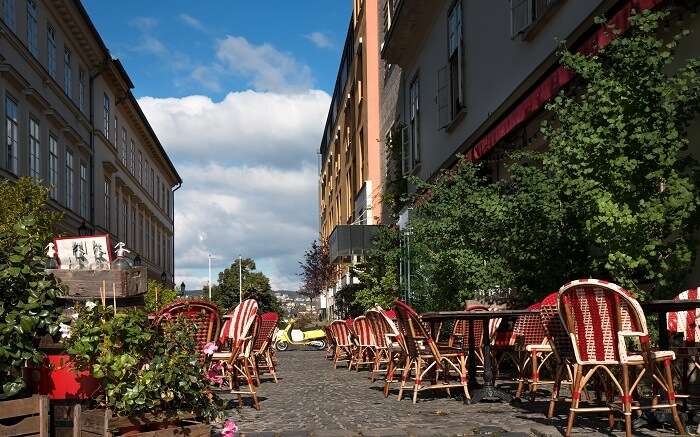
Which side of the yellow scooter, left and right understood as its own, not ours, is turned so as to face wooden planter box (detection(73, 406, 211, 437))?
left

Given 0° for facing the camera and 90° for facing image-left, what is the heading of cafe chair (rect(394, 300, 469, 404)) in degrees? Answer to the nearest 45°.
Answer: approximately 270°

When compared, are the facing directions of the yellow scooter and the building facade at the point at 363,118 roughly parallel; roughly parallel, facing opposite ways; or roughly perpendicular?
roughly parallel

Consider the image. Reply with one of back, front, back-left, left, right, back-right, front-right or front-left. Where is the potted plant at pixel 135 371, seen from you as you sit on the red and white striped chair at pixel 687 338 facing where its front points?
front-left

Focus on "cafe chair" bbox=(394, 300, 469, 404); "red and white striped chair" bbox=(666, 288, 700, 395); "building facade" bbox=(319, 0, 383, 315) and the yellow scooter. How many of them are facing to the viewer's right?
1

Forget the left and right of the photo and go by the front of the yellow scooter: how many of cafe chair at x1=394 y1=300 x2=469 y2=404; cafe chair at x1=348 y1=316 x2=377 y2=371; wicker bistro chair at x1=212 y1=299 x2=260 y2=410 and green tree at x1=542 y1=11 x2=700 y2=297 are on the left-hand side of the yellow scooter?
4

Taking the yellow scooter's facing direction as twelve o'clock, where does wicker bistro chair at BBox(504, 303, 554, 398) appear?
The wicker bistro chair is roughly at 9 o'clock from the yellow scooter.

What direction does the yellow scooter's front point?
to the viewer's left

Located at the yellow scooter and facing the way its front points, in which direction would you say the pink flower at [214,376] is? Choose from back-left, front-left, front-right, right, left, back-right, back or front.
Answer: left

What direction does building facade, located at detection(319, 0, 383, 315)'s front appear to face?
to the viewer's left

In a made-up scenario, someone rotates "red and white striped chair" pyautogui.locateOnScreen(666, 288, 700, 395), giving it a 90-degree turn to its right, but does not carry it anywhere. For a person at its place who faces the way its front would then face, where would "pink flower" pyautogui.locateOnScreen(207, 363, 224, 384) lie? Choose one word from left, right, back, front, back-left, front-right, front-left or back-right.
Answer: back-left

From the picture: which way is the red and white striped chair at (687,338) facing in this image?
to the viewer's left

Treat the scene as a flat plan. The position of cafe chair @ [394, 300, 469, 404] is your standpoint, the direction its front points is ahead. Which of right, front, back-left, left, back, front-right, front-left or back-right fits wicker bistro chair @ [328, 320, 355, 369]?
left

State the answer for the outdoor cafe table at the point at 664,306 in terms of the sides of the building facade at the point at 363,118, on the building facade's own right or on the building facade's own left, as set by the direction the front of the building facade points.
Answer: on the building facade's own left

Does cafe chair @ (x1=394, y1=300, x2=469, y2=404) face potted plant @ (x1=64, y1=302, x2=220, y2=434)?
no

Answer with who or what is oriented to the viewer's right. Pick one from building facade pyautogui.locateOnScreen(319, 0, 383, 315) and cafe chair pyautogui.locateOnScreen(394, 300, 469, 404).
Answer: the cafe chair
